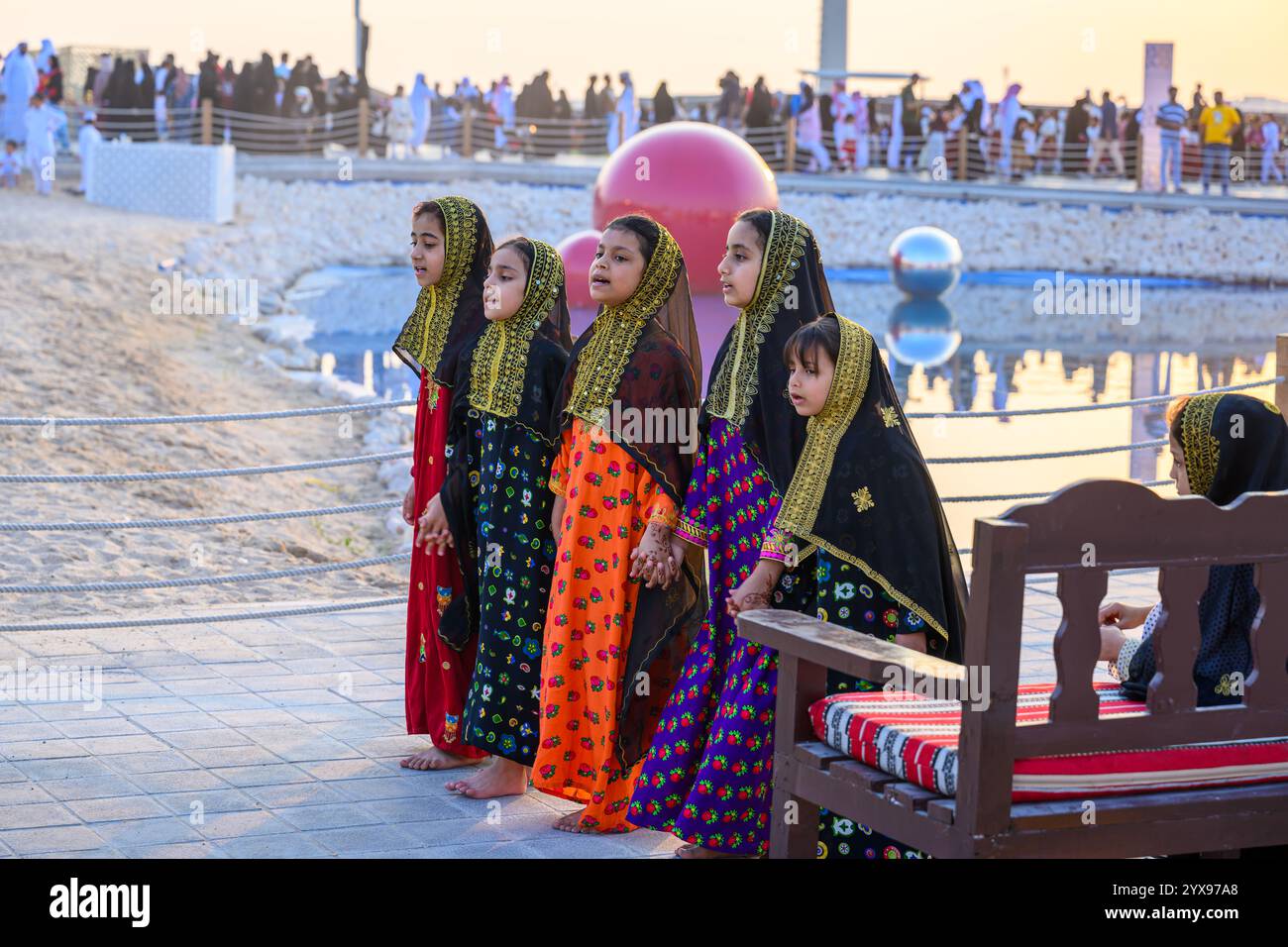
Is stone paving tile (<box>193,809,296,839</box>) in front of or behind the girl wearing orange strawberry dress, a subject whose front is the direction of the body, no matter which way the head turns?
in front

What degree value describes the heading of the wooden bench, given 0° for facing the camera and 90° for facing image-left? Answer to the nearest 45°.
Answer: approximately 135°

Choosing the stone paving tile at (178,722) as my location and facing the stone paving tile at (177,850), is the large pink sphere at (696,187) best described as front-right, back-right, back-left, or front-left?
back-left

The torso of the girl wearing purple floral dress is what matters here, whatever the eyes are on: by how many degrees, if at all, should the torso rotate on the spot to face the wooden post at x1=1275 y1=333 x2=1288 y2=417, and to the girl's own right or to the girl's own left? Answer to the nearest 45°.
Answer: approximately 135° to the girl's own right

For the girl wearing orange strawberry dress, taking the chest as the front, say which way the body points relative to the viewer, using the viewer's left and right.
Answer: facing the viewer and to the left of the viewer

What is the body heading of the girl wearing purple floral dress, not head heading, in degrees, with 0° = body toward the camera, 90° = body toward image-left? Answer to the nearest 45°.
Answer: approximately 90°

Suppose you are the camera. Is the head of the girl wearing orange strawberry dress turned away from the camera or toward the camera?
toward the camera

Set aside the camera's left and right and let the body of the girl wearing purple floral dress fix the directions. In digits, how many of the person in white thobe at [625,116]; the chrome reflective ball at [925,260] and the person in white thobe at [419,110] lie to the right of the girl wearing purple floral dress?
3

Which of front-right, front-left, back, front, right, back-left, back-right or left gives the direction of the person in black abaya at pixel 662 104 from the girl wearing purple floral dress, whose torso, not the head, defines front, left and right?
right

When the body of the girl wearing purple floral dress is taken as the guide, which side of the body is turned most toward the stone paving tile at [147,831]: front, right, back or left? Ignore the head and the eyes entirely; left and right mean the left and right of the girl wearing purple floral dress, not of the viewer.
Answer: front

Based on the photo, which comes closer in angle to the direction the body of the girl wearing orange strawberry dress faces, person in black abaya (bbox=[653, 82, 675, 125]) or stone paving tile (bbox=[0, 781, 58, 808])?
the stone paving tile
